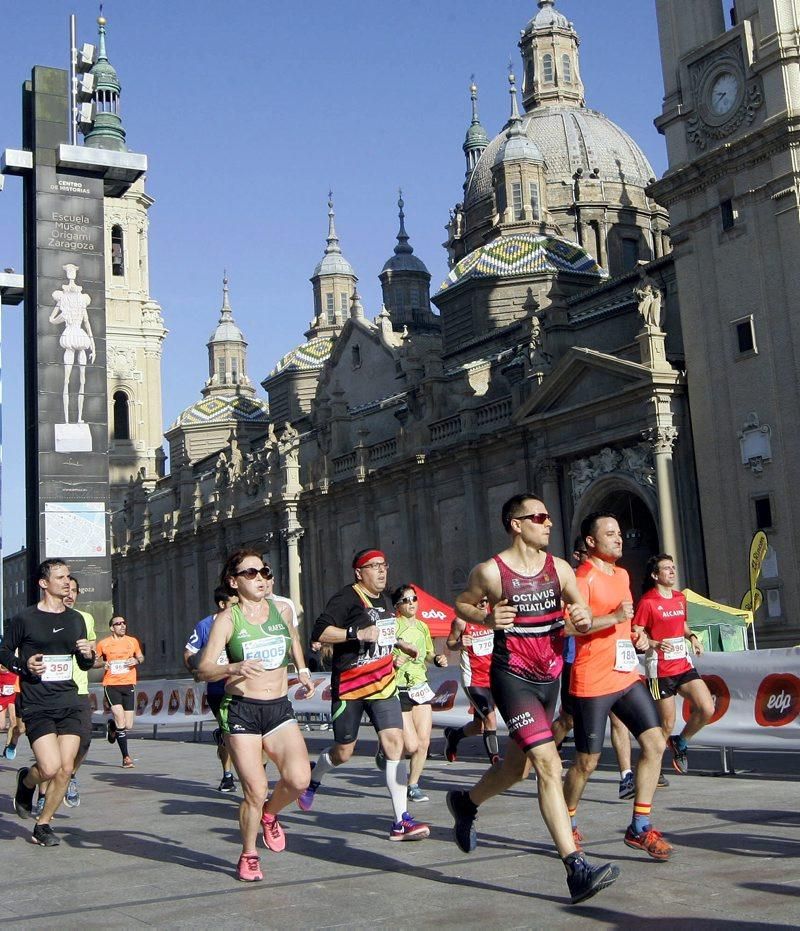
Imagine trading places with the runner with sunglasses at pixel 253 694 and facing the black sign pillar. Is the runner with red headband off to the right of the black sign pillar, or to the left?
right

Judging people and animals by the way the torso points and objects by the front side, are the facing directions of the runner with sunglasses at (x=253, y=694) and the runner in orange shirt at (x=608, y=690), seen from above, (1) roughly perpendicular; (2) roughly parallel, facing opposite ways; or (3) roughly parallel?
roughly parallel

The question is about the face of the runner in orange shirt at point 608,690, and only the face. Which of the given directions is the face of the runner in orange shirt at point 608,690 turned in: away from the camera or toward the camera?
toward the camera

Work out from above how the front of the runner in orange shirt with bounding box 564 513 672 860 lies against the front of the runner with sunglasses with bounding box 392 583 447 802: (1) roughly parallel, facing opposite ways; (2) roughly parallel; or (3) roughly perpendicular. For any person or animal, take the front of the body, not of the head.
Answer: roughly parallel

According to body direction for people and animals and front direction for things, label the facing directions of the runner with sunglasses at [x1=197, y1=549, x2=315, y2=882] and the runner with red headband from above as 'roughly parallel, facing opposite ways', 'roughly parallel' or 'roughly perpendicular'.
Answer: roughly parallel

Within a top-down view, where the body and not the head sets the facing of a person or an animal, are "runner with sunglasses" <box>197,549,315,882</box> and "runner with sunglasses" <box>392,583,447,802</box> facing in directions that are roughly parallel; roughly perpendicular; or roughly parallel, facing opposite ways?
roughly parallel

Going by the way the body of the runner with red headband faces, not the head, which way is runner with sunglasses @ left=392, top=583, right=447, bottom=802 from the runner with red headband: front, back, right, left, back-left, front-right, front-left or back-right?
back-left

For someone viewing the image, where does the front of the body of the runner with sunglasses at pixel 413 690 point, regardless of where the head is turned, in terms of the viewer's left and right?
facing the viewer and to the right of the viewer

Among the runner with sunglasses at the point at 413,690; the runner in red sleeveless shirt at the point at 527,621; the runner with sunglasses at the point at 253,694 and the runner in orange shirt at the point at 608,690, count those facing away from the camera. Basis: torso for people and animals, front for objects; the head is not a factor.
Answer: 0
